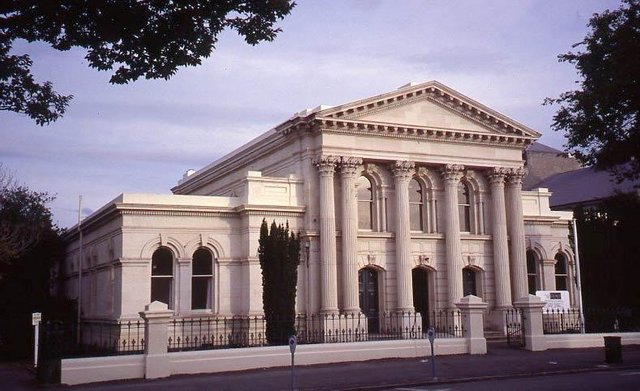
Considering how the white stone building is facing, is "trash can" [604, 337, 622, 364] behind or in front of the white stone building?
in front

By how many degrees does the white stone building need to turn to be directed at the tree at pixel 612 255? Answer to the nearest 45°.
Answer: approximately 45° to its left

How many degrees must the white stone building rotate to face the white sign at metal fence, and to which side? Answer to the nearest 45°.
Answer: approximately 45° to its left

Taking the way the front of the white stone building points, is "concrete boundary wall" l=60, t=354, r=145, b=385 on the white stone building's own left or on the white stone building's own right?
on the white stone building's own right

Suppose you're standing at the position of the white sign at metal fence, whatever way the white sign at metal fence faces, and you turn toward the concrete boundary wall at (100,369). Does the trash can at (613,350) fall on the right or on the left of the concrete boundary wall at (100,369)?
left

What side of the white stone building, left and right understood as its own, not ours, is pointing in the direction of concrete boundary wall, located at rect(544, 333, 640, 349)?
front

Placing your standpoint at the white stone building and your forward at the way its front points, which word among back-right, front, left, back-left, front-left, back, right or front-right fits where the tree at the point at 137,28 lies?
front-right

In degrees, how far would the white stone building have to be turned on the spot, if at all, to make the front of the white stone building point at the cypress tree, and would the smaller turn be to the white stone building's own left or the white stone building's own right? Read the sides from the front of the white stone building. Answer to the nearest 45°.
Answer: approximately 90° to the white stone building's own right

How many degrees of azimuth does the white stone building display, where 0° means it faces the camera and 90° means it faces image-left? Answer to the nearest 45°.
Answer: approximately 315°
